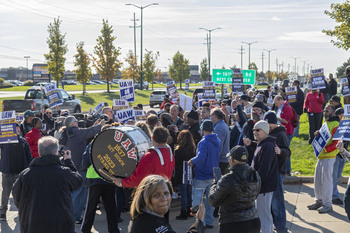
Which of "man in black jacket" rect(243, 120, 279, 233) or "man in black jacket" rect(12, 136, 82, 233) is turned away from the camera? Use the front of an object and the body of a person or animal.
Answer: "man in black jacket" rect(12, 136, 82, 233)

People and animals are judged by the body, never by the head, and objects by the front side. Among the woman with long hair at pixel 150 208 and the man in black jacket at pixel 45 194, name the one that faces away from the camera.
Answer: the man in black jacket

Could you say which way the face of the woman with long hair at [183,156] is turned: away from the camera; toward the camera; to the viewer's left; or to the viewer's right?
away from the camera

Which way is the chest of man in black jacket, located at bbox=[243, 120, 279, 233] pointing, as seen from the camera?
to the viewer's left

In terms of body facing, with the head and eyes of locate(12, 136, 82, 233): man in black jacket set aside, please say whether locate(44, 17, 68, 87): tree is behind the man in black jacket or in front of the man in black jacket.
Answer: in front

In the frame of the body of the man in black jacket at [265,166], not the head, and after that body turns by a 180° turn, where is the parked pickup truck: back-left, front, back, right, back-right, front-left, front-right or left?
back-left

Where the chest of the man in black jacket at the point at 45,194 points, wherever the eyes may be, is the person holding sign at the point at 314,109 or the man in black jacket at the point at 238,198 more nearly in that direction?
the person holding sign

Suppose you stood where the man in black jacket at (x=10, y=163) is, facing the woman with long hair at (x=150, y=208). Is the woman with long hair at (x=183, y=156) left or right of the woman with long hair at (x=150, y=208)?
left

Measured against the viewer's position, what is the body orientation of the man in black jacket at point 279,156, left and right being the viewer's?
facing to the left of the viewer

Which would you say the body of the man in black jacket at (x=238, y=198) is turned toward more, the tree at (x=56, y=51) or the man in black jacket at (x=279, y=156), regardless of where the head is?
the tree

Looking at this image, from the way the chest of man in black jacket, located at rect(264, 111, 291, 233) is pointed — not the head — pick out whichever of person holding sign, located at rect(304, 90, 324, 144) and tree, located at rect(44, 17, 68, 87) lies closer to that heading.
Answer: the tree

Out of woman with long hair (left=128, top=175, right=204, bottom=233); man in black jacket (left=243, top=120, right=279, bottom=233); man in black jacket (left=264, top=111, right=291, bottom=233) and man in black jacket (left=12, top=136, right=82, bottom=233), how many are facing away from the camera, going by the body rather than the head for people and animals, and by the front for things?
1

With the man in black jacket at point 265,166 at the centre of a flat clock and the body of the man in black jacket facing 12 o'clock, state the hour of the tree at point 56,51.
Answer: The tree is roughly at 2 o'clock from the man in black jacket.

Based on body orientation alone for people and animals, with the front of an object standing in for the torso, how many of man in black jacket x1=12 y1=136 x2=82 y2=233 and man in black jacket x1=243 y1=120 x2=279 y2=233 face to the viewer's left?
1

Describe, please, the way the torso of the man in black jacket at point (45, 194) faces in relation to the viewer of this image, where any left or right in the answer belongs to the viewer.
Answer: facing away from the viewer
